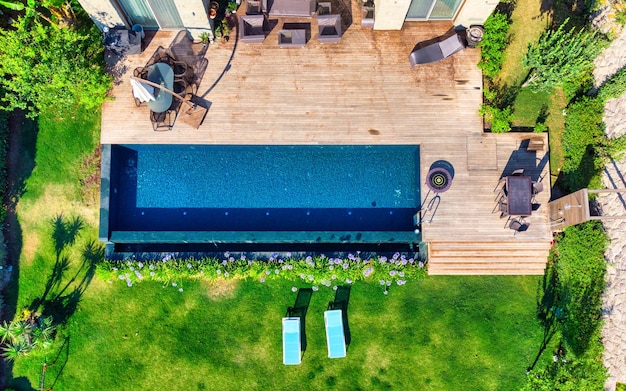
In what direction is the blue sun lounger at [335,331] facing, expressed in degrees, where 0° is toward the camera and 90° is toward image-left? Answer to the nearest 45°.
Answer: approximately 0°

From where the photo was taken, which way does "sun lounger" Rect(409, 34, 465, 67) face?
to the viewer's left

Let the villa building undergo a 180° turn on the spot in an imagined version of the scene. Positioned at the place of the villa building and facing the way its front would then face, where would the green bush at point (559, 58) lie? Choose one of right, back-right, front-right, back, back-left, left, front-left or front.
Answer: right

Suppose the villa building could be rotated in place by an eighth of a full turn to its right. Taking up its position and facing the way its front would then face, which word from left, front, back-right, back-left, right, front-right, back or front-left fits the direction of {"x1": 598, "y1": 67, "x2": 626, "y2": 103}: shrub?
back-left

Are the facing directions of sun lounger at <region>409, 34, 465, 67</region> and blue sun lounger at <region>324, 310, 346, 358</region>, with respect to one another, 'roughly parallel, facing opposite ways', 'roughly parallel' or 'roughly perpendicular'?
roughly perpendicular
